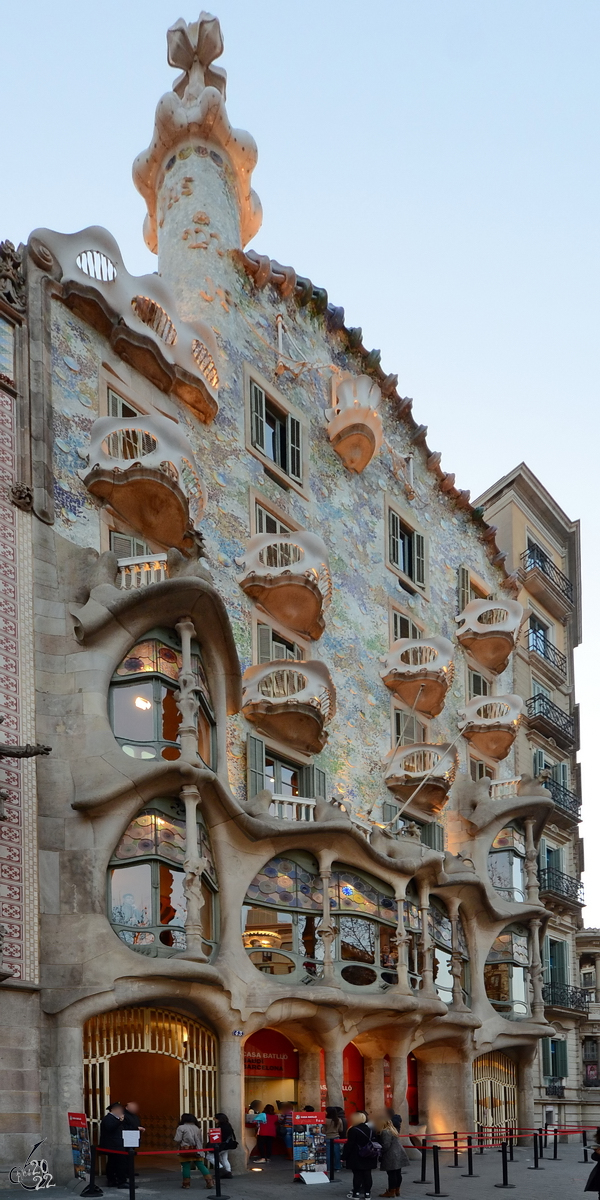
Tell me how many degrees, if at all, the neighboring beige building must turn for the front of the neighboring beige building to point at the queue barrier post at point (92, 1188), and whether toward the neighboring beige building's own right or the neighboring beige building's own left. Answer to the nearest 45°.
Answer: approximately 45° to the neighboring beige building's own right

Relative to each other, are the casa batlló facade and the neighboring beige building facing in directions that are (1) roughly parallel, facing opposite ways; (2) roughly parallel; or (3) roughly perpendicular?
roughly parallel

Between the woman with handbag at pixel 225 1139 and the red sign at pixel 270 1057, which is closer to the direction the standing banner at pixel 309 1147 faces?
the woman with handbag

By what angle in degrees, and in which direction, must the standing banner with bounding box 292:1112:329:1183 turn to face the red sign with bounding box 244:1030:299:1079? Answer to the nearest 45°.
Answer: approximately 180°

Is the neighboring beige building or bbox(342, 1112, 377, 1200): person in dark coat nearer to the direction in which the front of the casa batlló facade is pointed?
the person in dark coat

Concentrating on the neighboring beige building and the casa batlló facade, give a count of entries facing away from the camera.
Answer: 0

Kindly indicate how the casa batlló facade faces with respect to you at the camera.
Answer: facing the viewer and to the right of the viewer

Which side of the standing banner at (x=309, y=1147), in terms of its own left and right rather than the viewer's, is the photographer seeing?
front

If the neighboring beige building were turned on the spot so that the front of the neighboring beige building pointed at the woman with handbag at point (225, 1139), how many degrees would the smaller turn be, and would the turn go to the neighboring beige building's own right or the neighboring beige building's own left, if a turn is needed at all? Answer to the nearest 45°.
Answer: approximately 45° to the neighboring beige building's own right

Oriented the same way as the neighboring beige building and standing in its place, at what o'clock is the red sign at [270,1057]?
The red sign is roughly at 2 o'clock from the neighboring beige building.

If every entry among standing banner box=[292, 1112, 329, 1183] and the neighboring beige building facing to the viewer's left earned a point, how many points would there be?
0

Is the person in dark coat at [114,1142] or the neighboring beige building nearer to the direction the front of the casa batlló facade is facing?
the person in dark coat

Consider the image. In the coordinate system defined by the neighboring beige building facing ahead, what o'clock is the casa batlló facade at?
The casa batlló facade is roughly at 2 o'clock from the neighboring beige building.
